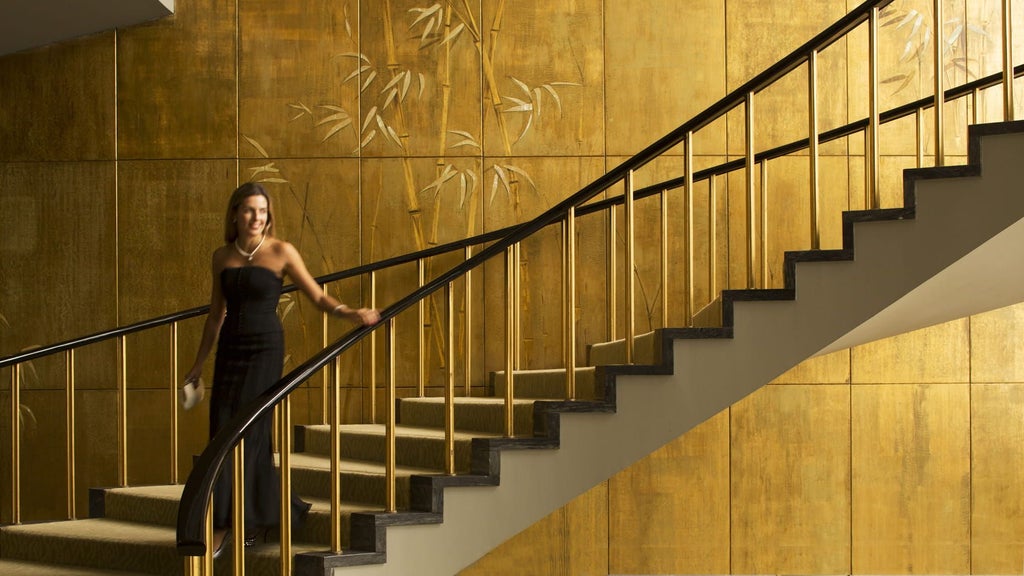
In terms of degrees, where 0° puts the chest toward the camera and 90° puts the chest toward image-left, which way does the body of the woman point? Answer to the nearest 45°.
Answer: approximately 0°
